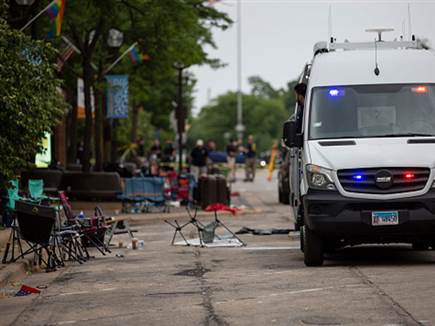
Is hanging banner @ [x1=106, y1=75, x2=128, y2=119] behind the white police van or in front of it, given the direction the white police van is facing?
behind

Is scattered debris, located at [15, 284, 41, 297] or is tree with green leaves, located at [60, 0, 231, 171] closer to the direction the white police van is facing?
the scattered debris

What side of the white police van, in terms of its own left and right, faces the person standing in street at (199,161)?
back

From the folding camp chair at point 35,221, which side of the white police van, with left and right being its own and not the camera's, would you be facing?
right

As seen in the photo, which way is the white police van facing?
toward the camera
